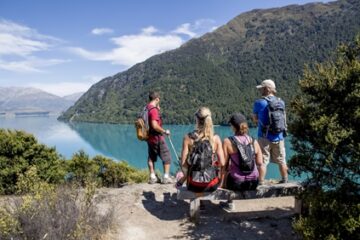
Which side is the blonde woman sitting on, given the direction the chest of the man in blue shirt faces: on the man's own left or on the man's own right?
on the man's own left

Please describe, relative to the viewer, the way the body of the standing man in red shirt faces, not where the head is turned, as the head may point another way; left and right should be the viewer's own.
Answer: facing to the right of the viewer

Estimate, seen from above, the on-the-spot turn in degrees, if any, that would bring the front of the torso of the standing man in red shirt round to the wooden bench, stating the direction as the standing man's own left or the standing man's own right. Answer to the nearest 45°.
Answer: approximately 45° to the standing man's own right

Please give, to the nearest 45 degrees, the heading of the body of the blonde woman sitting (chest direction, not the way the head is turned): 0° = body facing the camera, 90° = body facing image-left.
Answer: approximately 180°

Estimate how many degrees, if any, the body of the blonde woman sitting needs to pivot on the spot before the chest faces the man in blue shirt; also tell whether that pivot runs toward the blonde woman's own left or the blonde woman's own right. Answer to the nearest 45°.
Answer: approximately 45° to the blonde woman's own right

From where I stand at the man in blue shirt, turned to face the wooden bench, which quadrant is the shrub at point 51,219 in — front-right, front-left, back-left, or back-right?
front-right

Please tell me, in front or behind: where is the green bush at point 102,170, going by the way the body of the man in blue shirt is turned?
in front

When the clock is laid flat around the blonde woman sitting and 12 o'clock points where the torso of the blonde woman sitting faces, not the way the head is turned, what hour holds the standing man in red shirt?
The standing man in red shirt is roughly at 11 o'clock from the blonde woman sitting.

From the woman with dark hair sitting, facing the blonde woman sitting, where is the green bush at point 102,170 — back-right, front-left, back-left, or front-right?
front-right

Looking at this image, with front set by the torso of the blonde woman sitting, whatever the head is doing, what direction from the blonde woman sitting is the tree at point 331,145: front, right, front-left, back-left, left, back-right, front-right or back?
back-right

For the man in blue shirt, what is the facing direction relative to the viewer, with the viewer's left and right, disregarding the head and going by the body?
facing away from the viewer and to the left of the viewer

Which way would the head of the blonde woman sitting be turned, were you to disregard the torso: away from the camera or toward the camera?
away from the camera

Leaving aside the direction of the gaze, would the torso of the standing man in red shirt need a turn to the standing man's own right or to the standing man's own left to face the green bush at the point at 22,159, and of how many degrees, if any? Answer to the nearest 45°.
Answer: approximately 135° to the standing man's own left

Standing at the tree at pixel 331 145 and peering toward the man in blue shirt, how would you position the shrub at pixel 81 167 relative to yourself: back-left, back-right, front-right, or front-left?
front-left
